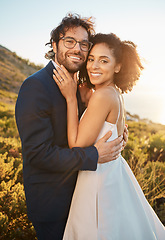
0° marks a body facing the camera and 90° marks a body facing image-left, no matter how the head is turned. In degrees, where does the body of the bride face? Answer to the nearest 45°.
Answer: approximately 90°

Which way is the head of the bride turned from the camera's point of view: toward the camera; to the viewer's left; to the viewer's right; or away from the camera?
toward the camera
